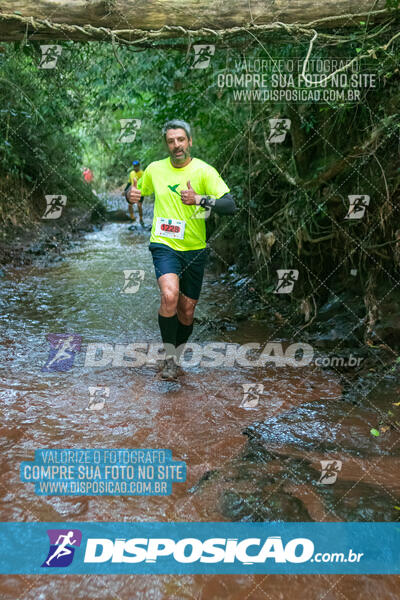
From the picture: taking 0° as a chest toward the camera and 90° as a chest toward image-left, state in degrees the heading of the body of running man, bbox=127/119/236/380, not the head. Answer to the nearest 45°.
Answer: approximately 0°
